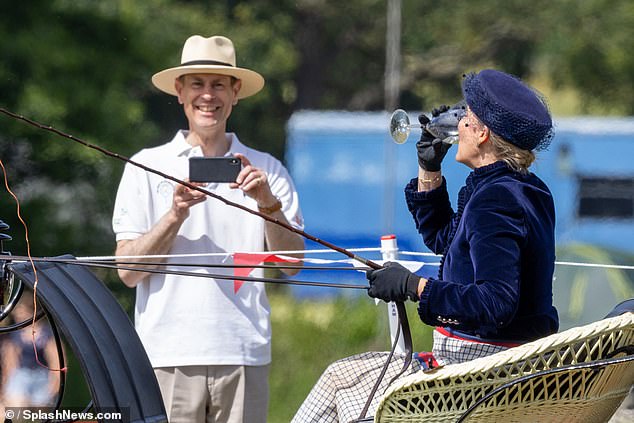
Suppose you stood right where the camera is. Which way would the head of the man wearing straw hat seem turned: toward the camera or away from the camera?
toward the camera

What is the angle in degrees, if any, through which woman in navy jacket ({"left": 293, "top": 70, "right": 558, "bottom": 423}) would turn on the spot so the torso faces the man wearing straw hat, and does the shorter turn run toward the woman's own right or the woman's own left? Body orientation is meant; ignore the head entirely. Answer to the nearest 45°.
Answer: approximately 45° to the woman's own right

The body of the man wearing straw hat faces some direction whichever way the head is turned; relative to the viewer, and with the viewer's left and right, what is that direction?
facing the viewer

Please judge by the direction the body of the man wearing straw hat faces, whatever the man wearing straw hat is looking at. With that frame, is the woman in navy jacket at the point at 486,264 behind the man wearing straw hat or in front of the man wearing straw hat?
in front

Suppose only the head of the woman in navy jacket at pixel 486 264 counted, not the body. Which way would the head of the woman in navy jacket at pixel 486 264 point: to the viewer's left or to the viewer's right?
to the viewer's left

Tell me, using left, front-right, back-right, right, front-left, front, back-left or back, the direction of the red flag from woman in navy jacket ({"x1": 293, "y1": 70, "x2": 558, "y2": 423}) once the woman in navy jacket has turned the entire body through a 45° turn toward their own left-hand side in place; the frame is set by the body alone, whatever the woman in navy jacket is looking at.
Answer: right

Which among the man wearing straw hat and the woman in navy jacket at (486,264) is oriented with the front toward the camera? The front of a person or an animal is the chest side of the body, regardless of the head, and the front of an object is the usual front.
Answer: the man wearing straw hat

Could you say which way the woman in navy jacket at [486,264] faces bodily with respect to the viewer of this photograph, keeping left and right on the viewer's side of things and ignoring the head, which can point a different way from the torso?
facing to the left of the viewer

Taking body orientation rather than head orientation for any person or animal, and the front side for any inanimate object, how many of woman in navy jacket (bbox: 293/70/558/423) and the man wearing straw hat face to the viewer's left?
1

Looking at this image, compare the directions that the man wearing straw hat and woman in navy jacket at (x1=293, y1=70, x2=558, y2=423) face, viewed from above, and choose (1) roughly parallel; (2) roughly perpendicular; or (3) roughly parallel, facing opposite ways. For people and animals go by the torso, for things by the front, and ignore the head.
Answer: roughly perpendicular
